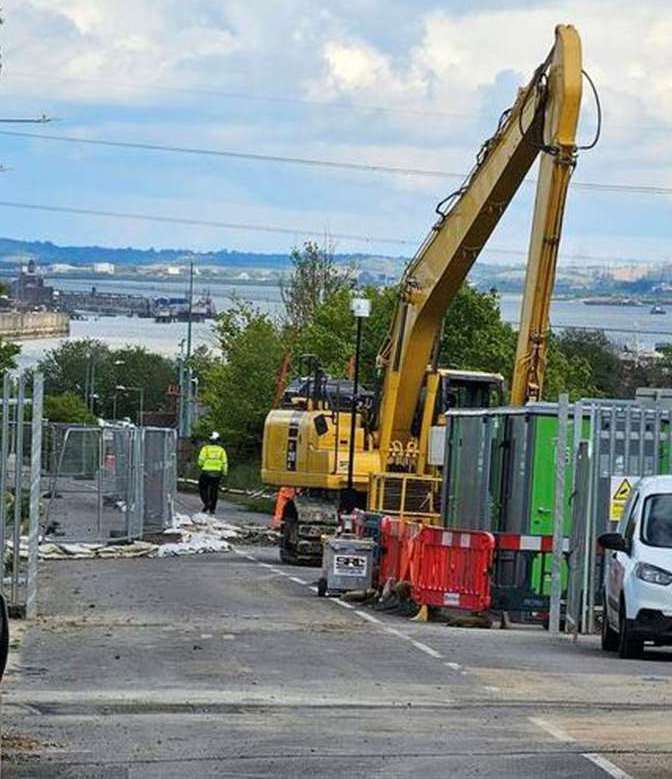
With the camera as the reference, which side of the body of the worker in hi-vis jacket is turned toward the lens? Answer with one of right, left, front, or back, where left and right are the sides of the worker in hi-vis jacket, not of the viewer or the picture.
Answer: back

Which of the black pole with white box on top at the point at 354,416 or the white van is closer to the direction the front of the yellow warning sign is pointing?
the white van

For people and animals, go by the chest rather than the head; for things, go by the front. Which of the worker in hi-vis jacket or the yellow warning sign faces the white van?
the yellow warning sign

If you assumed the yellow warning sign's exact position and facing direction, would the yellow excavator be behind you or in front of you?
behind

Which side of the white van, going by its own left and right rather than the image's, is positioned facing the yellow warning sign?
back

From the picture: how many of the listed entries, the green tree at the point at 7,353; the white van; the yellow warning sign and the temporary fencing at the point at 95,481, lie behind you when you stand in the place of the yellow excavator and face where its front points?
2

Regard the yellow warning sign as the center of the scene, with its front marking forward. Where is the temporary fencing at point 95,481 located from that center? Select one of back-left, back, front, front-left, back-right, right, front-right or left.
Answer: back-right

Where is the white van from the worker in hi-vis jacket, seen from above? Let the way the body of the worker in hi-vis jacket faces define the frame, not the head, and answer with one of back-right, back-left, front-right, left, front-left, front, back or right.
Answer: back

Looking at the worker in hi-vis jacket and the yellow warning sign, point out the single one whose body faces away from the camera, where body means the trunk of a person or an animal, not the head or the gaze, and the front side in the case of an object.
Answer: the worker in hi-vis jacket

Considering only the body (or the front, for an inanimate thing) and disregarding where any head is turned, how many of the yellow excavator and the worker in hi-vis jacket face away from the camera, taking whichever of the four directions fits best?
1

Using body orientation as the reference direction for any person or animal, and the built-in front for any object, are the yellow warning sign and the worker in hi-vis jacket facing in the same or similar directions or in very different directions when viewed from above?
very different directions

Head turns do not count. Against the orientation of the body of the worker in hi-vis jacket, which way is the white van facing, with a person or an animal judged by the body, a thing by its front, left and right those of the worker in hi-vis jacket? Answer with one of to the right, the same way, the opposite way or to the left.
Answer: the opposite way

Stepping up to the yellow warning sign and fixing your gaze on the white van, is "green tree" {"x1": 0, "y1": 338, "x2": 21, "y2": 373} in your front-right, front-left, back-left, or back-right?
back-right

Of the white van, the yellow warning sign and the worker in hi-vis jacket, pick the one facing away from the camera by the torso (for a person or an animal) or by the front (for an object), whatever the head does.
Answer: the worker in hi-vis jacket
